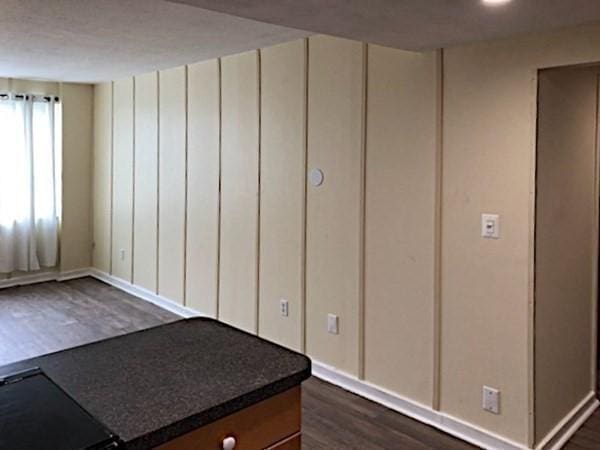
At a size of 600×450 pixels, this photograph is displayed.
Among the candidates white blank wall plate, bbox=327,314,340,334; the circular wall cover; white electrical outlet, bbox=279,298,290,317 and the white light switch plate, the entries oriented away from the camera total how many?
0

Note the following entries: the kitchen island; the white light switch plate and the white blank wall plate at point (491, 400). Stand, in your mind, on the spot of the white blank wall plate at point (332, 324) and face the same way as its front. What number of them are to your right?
0

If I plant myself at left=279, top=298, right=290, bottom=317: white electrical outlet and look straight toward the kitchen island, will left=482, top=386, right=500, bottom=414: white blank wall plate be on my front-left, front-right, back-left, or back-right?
front-left

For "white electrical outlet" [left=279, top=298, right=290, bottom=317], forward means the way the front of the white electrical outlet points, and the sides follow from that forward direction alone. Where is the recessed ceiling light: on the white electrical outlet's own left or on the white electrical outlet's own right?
on the white electrical outlet's own left

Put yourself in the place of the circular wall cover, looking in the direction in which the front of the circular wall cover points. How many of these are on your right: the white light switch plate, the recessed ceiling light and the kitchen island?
0

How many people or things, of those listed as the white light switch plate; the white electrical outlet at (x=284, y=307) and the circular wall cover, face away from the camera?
0

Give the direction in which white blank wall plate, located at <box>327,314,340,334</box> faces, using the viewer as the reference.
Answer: facing the viewer and to the left of the viewer

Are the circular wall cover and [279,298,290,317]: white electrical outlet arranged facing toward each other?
no

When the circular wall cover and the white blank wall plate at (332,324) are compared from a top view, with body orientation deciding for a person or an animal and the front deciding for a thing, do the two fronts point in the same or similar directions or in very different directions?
same or similar directions

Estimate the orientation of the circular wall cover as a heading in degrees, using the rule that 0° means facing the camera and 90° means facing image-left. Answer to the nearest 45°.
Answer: approximately 45°

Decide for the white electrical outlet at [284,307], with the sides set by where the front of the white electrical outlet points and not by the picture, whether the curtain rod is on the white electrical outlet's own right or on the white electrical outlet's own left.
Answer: on the white electrical outlet's own right

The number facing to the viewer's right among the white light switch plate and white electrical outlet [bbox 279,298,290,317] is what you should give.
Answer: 0

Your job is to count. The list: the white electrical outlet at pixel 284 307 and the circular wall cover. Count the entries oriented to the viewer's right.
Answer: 0

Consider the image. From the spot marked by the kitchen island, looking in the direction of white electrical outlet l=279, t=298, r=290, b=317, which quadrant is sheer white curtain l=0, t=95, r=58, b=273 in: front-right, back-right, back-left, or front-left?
front-left

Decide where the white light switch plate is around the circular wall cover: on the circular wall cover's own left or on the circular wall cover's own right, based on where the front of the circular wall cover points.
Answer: on the circular wall cover's own left

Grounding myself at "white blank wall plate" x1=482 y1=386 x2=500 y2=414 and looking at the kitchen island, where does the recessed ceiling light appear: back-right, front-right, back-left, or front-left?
front-left
